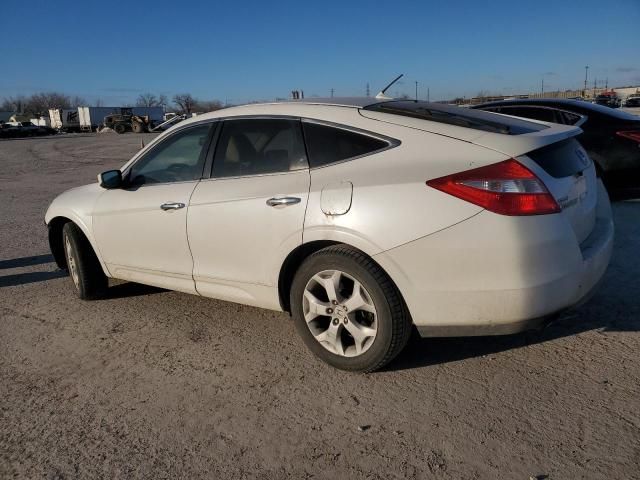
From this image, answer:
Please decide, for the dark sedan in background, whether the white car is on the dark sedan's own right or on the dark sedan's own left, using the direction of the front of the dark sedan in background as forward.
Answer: on the dark sedan's own left

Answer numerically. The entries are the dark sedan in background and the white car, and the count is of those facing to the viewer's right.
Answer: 0

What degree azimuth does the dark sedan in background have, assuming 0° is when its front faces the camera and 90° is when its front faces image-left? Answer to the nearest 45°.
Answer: approximately 135°

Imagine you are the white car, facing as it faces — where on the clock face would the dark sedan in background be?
The dark sedan in background is roughly at 3 o'clock from the white car.

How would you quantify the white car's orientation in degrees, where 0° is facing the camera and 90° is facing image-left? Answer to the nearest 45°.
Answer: approximately 135°
